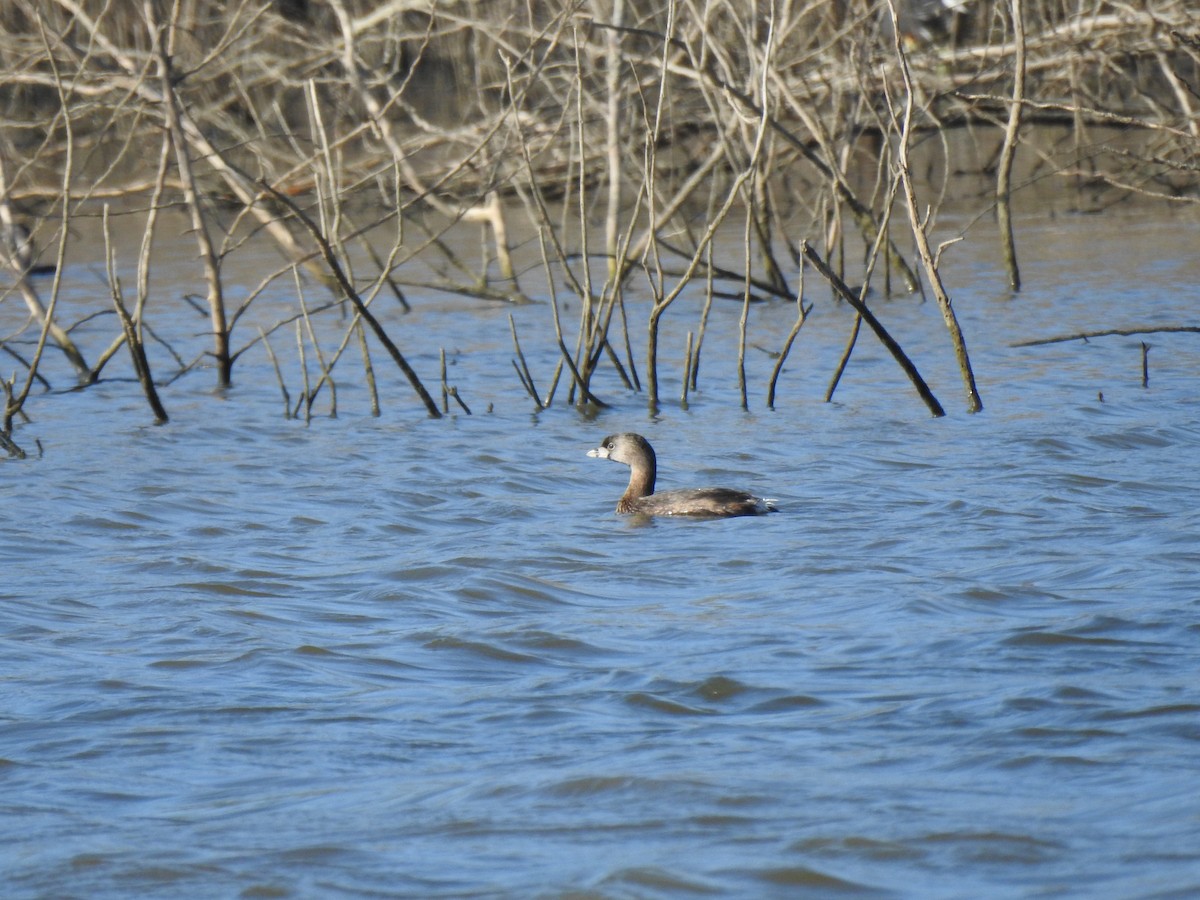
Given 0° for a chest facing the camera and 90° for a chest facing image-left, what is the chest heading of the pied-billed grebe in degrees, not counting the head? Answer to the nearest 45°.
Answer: approximately 90°
